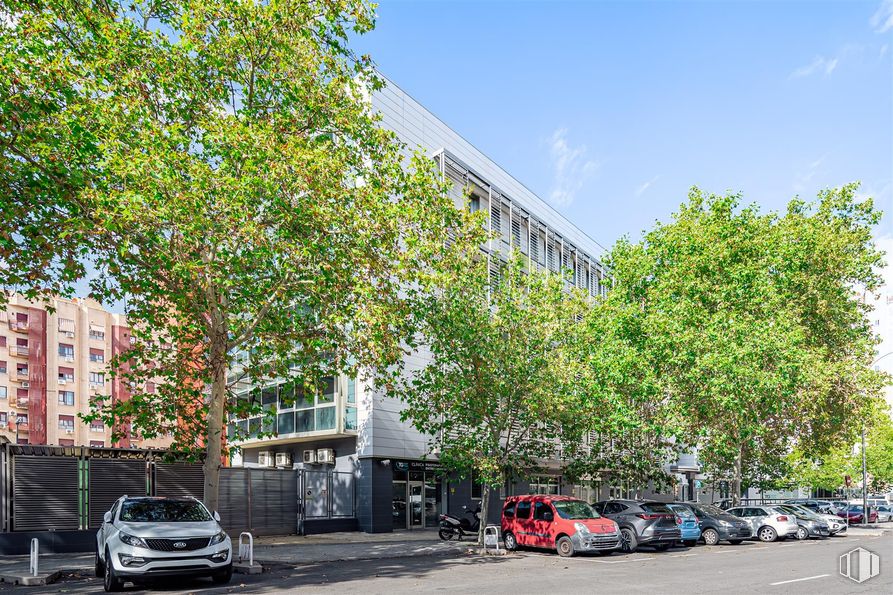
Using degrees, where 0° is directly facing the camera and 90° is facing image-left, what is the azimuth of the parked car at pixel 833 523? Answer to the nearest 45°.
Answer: approximately 315°

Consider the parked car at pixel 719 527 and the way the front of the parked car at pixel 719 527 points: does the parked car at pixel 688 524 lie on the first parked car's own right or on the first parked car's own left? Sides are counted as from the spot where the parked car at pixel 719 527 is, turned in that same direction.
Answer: on the first parked car's own right

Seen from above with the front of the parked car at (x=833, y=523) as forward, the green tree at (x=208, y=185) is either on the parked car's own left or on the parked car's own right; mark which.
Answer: on the parked car's own right

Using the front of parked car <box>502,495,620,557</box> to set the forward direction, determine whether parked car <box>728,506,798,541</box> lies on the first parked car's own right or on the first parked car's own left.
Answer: on the first parked car's own left

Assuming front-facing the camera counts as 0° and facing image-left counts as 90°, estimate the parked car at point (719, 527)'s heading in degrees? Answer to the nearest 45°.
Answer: approximately 315°
